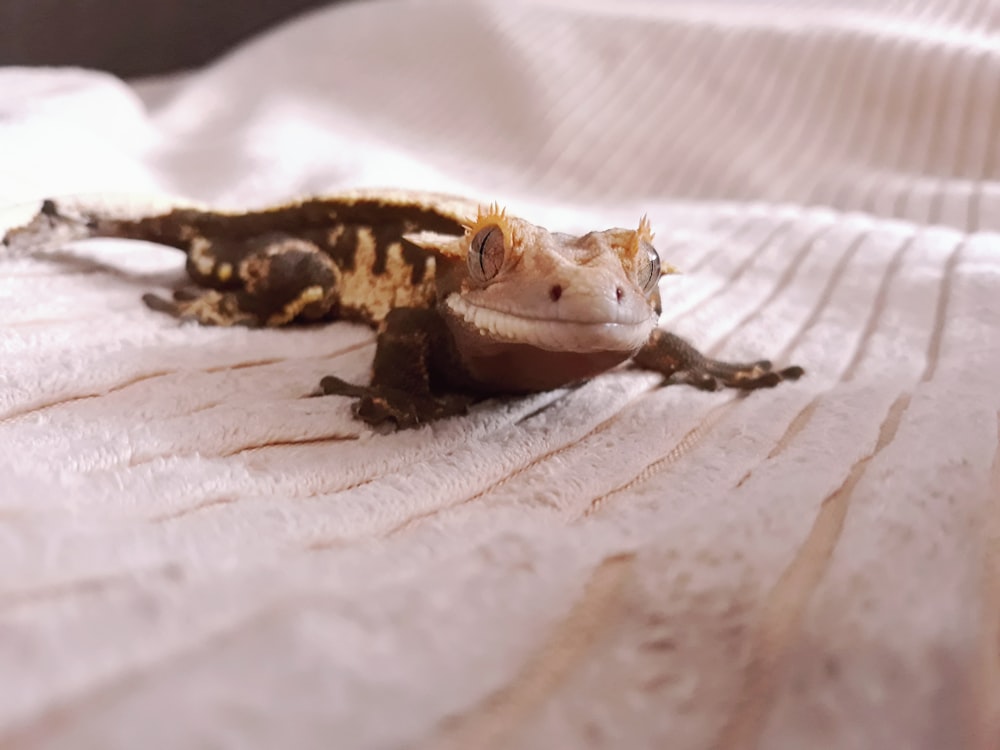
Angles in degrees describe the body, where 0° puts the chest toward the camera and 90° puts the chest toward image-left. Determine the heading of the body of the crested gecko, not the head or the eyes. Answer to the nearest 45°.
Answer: approximately 315°
